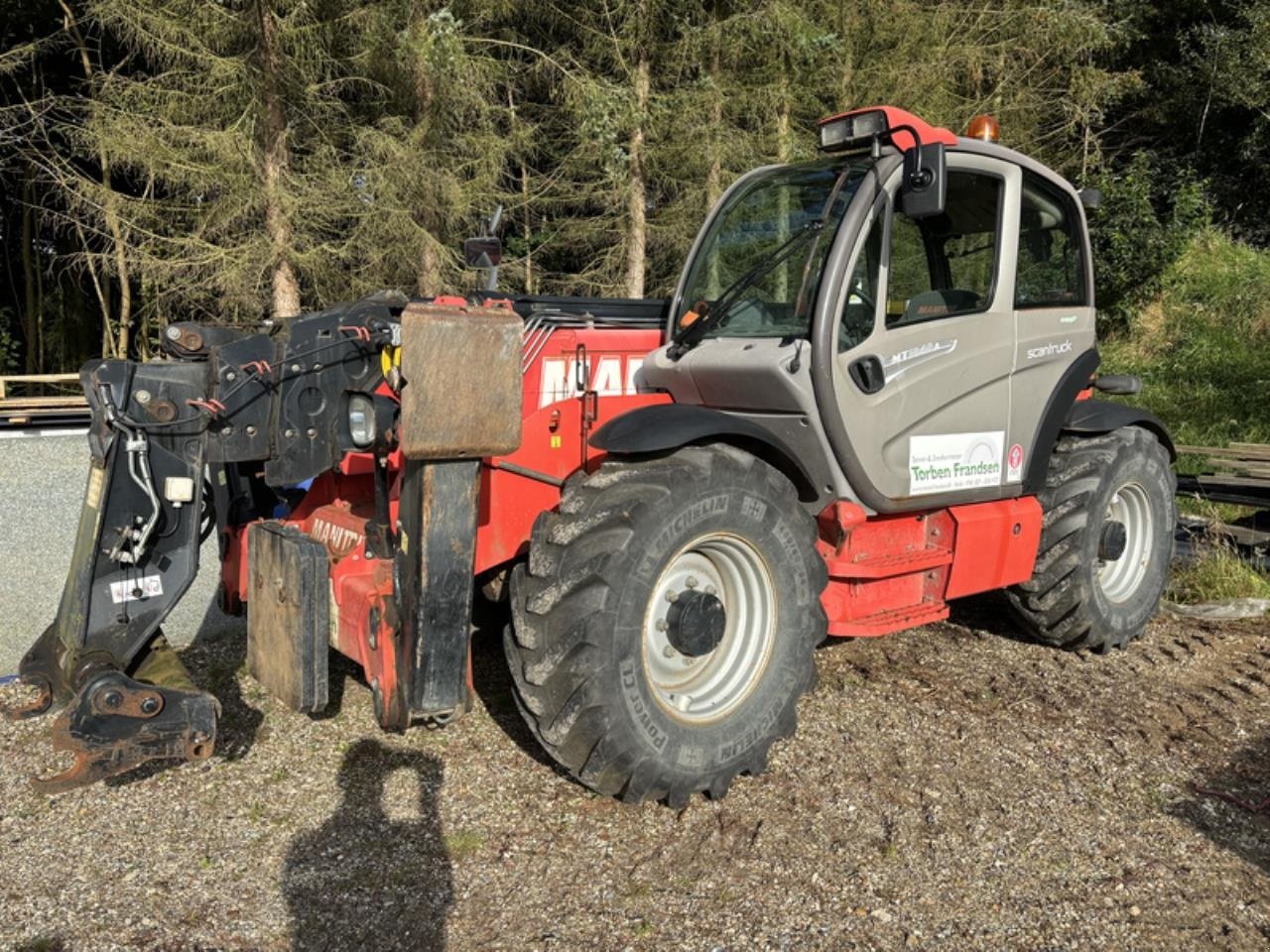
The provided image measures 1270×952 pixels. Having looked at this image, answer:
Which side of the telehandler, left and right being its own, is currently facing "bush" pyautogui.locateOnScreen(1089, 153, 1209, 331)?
back
